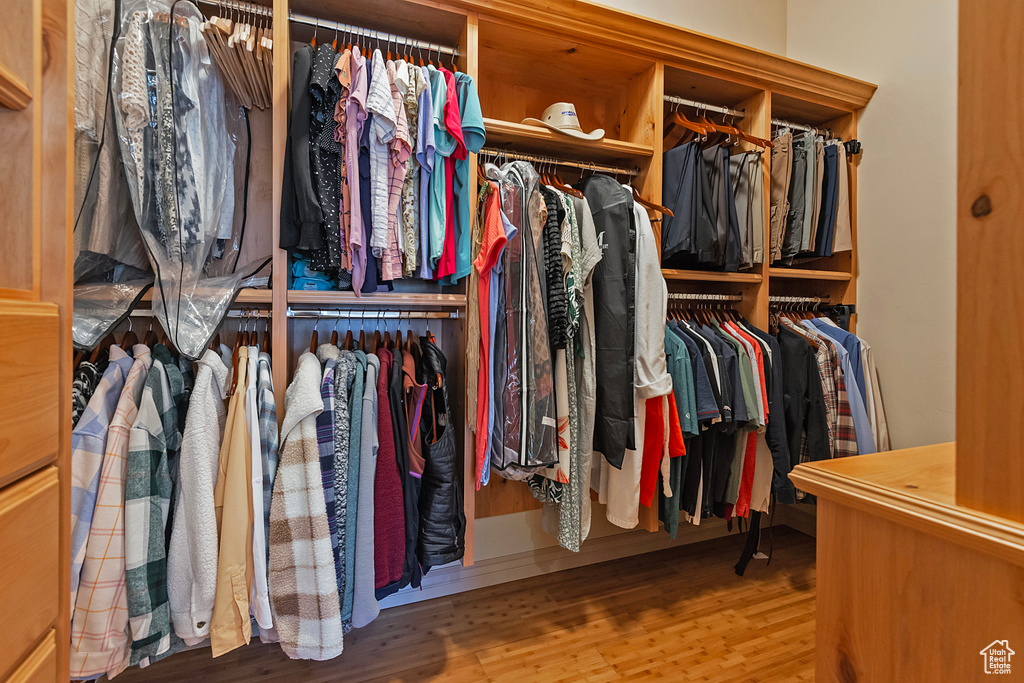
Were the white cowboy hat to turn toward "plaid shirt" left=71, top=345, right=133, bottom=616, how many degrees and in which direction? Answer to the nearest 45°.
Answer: approximately 90° to its right
